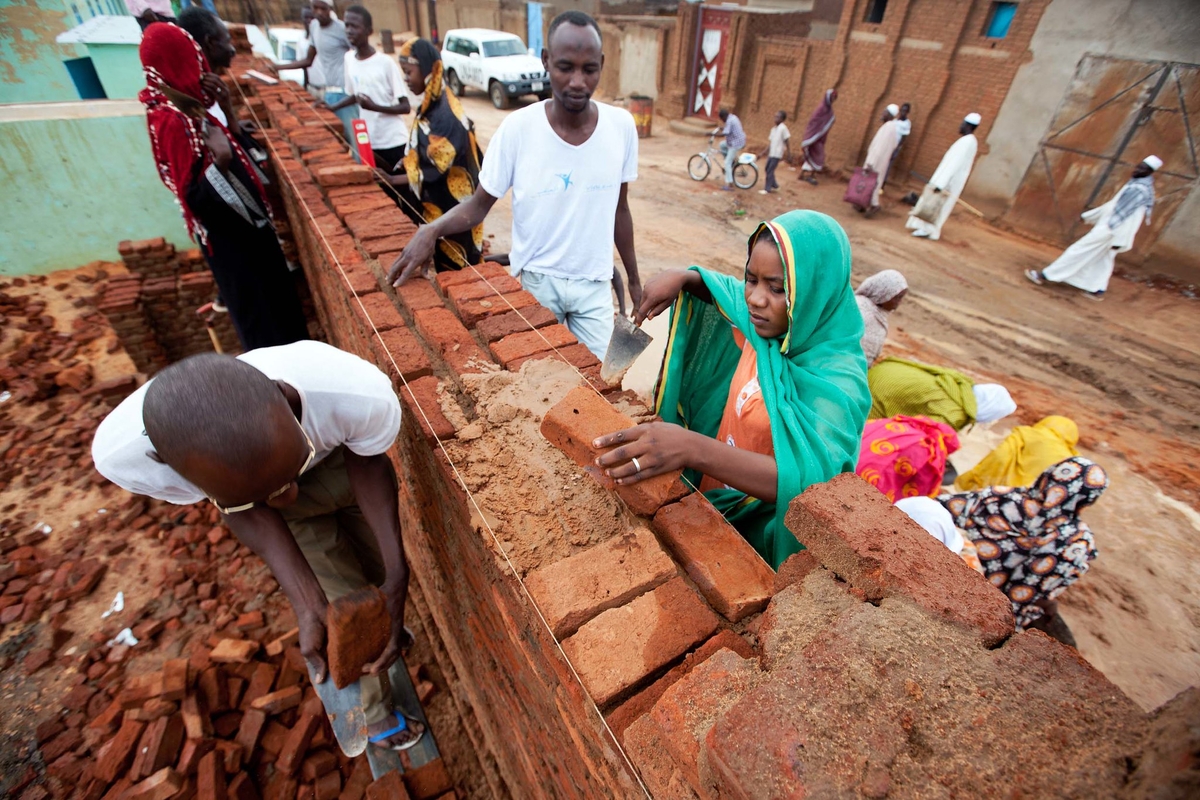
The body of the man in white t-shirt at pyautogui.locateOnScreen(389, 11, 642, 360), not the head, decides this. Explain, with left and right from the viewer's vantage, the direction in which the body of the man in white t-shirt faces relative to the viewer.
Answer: facing the viewer

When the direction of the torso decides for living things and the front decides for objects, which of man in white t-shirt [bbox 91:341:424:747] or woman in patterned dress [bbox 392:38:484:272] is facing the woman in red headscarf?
the woman in patterned dress

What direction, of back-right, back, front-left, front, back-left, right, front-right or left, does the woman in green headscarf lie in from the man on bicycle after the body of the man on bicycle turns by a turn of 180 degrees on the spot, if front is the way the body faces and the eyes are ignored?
right

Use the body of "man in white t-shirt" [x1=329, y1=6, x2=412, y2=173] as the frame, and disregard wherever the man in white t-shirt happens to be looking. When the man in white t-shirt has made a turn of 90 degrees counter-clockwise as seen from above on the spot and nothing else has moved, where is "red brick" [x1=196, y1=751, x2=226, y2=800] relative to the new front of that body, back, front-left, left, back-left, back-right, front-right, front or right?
front-right

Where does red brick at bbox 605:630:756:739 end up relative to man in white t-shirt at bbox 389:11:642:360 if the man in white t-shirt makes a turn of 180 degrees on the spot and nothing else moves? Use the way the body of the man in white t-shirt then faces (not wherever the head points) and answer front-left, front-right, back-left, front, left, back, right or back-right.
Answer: back

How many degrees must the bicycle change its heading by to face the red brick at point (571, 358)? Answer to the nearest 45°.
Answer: approximately 90° to its left

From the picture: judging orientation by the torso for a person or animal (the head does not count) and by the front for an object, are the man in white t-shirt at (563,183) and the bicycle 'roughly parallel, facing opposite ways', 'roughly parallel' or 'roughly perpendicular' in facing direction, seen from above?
roughly perpendicular

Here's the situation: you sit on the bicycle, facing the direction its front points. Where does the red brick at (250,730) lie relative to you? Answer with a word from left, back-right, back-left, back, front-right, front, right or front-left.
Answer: left

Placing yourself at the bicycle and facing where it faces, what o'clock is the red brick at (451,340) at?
The red brick is roughly at 9 o'clock from the bicycle.

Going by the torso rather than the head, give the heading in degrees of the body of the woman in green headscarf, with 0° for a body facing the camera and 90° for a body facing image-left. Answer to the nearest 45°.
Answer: approximately 45°

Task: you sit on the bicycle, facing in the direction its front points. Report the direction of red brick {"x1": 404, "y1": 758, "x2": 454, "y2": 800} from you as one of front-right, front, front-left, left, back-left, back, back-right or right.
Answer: left

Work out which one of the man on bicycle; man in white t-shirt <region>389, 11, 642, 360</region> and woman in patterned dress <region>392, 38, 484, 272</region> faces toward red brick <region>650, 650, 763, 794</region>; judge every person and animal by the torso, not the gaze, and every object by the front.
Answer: the man in white t-shirt

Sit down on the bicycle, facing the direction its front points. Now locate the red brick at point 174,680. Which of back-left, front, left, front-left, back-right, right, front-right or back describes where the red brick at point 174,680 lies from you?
left

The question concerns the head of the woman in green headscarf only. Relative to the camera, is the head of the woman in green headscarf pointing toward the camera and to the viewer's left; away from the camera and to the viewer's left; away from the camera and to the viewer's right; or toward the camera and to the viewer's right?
toward the camera and to the viewer's left

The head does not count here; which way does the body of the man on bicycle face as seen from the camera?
to the viewer's left
